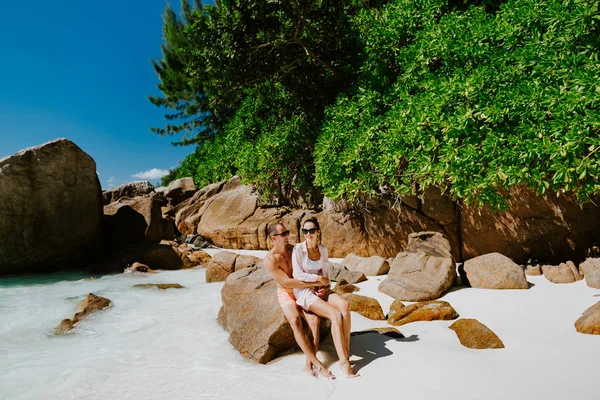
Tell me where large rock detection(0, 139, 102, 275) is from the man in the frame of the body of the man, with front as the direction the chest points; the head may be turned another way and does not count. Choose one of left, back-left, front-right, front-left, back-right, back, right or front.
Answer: back

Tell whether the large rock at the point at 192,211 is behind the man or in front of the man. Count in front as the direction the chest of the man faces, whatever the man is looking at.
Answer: behind

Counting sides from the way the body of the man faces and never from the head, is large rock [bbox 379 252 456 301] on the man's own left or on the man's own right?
on the man's own left

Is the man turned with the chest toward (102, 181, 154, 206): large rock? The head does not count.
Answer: no

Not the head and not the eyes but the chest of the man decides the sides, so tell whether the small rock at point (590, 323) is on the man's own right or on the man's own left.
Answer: on the man's own left

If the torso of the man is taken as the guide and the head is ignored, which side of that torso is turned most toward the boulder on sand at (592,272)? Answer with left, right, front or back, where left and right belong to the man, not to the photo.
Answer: left

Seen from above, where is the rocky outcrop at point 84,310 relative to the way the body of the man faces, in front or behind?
behind

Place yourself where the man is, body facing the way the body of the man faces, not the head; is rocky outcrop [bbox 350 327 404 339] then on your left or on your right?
on your left

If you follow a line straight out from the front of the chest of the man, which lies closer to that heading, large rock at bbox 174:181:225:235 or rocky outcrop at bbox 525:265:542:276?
the rocky outcrop

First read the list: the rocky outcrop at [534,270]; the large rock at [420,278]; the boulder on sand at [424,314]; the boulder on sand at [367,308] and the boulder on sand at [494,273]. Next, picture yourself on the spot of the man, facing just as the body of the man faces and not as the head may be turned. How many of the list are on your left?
5

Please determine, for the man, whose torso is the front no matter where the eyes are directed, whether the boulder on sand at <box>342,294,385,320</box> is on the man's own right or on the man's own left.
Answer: on the man's own left

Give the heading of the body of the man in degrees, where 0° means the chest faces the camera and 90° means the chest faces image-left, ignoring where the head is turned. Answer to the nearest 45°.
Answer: approximately 315°

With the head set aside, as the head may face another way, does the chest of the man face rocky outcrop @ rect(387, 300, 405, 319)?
no

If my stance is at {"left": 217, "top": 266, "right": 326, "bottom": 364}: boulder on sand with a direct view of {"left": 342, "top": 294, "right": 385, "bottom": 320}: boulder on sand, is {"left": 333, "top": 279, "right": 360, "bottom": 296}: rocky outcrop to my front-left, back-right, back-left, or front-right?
front-left
